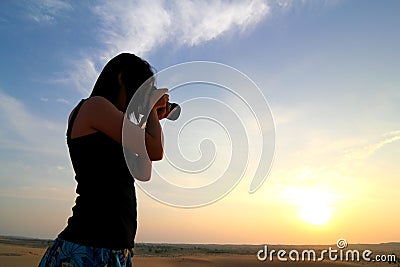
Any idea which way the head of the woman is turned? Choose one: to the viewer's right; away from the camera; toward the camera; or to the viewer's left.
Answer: to the viewer's right

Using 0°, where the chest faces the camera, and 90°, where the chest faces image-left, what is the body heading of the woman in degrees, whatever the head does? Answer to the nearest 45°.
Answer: approximately 270°
